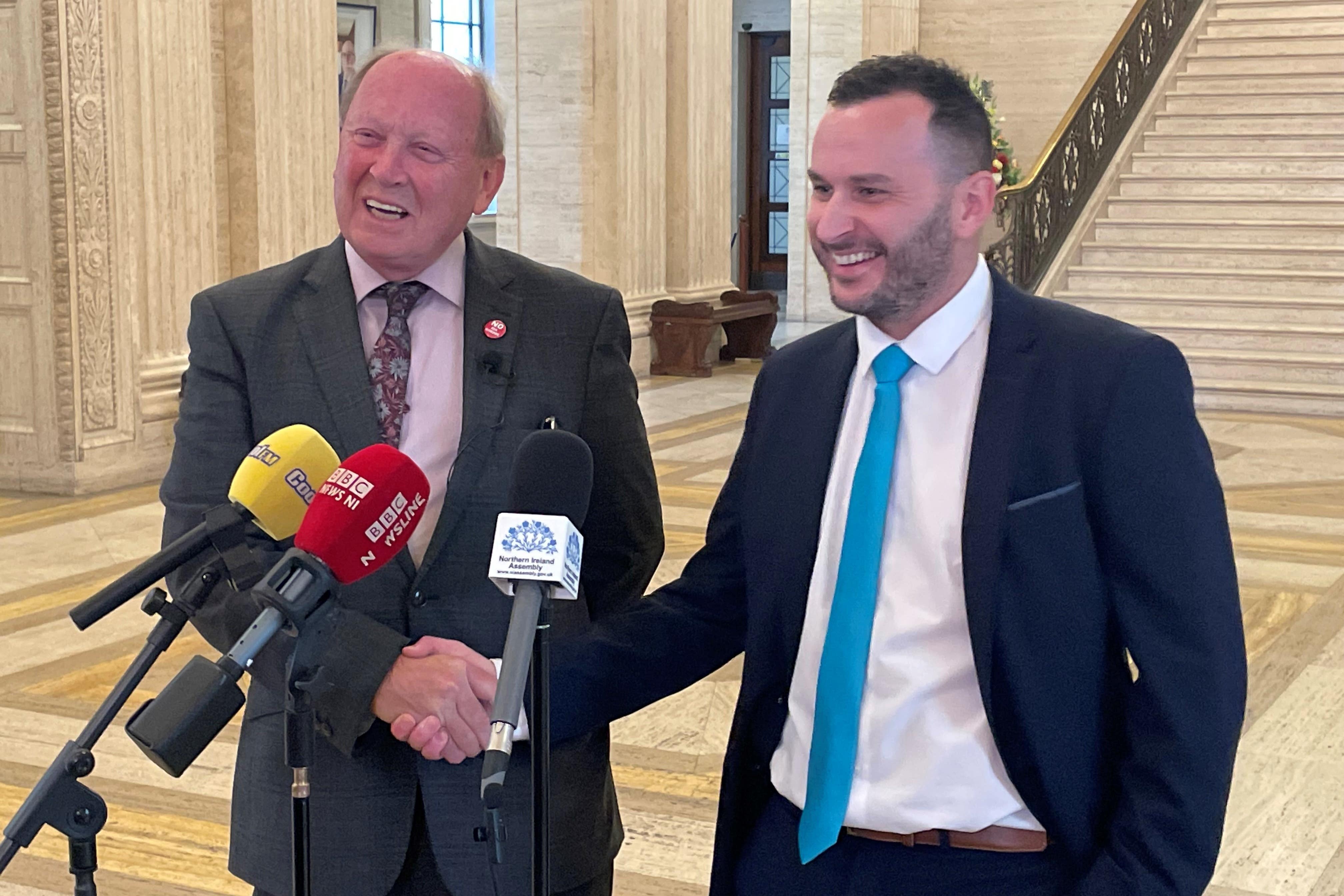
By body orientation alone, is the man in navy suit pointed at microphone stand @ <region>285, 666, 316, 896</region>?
yes

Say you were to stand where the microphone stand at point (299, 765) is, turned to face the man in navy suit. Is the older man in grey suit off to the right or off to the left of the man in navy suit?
left

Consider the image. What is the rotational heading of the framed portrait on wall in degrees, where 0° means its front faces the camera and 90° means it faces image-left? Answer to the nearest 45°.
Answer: approximately 315°

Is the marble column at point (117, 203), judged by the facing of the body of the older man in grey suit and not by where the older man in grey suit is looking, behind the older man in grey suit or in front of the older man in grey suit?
behind

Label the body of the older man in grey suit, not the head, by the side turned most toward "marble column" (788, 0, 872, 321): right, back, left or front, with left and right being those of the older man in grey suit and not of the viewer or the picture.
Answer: back

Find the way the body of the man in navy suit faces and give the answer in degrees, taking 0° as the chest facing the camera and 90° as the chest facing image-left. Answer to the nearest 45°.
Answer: approximately 45°

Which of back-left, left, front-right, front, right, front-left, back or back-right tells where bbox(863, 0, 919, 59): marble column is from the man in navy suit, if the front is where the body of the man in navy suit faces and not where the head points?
back-right

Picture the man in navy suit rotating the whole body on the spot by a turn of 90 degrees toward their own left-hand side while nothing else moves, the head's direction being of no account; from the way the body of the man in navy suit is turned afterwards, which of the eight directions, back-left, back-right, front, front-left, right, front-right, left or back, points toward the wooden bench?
back-left

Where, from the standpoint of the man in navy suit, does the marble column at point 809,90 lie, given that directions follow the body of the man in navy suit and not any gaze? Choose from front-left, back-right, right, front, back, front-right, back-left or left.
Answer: back-right

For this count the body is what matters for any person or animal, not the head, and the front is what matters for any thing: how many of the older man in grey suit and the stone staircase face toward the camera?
2

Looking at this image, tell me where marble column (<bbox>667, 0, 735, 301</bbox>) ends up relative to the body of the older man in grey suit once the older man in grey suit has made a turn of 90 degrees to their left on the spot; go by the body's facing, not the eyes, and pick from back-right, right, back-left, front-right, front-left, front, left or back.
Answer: left

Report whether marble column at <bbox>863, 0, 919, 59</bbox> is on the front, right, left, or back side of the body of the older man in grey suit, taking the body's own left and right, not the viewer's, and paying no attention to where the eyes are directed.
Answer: back
